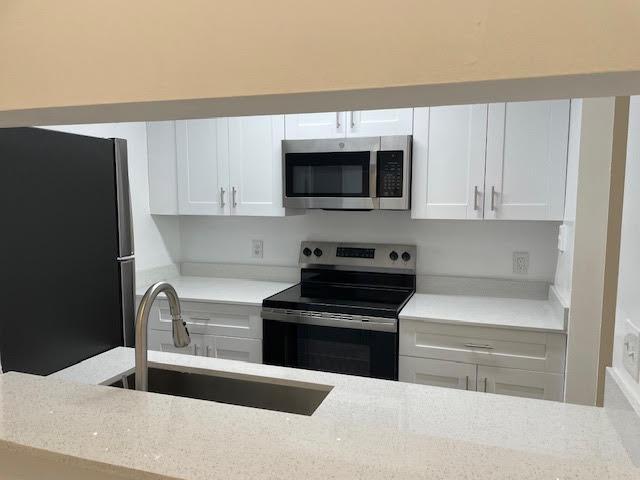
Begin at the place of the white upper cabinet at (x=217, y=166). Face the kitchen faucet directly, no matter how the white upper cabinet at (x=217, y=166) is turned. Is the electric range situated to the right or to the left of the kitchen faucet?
left

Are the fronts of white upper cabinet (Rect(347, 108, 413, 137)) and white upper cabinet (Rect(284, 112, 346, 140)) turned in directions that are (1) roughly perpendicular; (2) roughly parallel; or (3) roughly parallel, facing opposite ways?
roughly parallel

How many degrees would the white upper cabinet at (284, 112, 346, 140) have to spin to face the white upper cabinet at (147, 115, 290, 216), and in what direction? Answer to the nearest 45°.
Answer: approximately 90° to its right

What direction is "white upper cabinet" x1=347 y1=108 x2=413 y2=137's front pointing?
toward the camera

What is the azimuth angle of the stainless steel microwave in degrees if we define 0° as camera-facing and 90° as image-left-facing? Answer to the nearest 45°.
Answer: approximately 0°

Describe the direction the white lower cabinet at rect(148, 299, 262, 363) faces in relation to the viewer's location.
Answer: facing the viewer and to the left of the viewer
